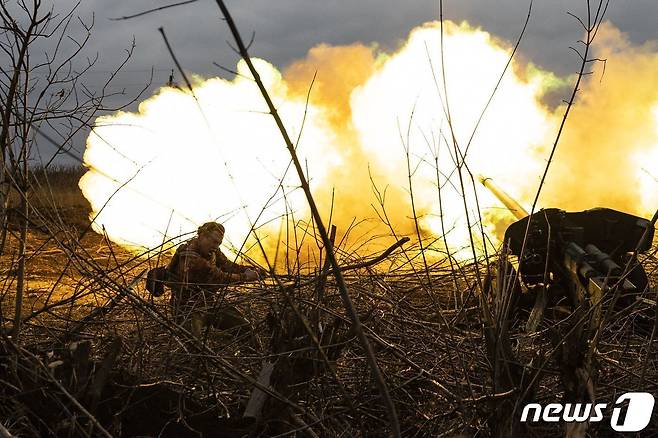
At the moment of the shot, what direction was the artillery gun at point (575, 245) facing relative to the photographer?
facing away from the viewer and to the left of the viewer
